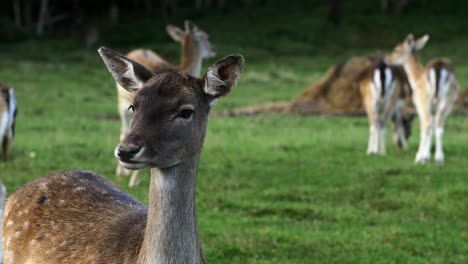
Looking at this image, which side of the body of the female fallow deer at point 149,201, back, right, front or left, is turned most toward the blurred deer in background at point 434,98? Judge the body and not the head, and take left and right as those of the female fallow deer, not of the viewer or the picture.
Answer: left

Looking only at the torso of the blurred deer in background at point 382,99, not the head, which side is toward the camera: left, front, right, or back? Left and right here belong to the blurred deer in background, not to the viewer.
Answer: back

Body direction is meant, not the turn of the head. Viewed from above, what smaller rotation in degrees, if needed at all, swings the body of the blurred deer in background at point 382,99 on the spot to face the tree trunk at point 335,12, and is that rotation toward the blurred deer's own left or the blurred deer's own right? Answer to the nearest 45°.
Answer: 0° — it already faces it

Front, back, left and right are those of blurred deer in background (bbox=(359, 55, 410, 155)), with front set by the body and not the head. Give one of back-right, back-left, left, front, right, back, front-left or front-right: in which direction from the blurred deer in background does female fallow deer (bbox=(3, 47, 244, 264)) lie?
back

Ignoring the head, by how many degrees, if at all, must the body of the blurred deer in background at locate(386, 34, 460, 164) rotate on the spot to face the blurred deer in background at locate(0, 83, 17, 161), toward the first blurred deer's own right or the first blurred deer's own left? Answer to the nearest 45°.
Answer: approximately 90° to the first blurred deer's own left

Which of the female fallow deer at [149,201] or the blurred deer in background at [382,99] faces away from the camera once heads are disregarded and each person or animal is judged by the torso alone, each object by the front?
the blurred deer in background

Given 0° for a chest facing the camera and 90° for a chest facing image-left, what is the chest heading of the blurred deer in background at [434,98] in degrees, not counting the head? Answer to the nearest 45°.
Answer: approximately 135°

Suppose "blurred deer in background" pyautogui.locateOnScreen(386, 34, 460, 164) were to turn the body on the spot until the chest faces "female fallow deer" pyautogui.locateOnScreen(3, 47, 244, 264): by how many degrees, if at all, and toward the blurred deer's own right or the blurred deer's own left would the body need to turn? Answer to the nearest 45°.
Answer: approximately 135° to the blurred deer's own left

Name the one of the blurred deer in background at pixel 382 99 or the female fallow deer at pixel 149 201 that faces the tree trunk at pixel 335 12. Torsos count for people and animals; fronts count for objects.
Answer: the blurred deer in background
